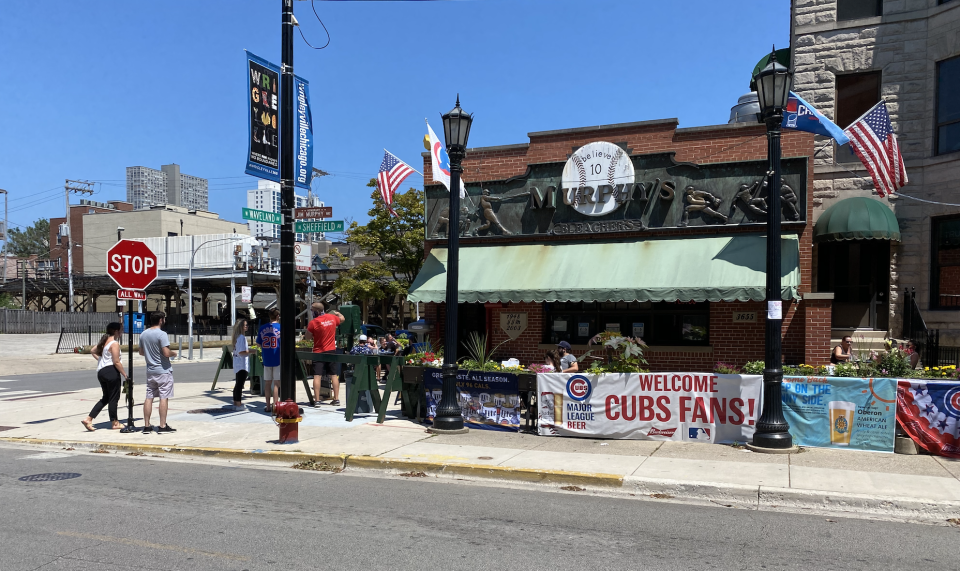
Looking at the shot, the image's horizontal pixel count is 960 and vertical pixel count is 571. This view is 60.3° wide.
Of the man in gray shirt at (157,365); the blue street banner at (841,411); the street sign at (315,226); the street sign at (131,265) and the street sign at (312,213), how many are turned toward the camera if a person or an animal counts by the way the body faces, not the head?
4

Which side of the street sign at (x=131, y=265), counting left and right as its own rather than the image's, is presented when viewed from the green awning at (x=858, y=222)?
left

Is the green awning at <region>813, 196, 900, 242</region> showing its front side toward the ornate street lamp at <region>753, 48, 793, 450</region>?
yes

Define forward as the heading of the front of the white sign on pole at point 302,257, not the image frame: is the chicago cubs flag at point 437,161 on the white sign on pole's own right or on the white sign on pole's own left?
on the white sign on pole's own left

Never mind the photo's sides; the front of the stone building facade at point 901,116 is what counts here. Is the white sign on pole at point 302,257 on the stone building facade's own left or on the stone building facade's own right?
on the stone building facade's own right

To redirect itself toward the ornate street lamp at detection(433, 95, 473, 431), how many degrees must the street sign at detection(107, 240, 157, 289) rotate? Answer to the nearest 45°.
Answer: approximately 45° to its left

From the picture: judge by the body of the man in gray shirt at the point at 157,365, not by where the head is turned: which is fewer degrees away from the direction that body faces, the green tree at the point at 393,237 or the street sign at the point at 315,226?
the green tree

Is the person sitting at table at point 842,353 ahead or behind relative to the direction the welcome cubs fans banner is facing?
behind
